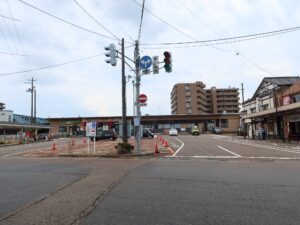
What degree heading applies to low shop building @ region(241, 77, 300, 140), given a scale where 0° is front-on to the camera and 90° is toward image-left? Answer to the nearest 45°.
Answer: approximately 45°

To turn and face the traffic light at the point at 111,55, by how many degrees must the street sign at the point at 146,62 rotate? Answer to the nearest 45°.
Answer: approximately 45° to its right

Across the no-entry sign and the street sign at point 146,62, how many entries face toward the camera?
2

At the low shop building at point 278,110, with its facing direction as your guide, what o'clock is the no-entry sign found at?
The no-entry sign is roughly at 11 o'clock from the low shop building.

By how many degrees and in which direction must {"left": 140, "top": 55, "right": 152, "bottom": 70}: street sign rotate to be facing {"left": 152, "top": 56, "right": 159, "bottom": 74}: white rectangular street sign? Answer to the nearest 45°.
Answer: approximately 45° to its left

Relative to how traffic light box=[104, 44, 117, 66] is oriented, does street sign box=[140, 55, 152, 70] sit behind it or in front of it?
behind
